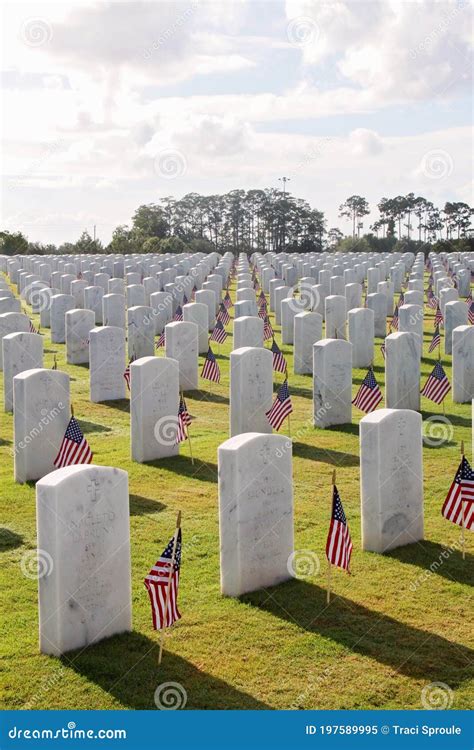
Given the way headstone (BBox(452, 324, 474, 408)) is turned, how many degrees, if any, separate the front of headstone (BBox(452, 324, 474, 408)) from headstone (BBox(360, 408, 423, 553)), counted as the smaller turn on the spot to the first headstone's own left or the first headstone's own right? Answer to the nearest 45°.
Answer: approximately 45° to the first headstone's own right

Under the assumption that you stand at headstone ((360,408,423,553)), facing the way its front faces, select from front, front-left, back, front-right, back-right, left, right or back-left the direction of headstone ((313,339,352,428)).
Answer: back-left

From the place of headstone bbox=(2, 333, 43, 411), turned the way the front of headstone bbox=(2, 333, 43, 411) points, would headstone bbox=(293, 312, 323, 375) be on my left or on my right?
on my left

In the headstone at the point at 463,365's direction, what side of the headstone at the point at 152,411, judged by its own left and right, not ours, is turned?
left

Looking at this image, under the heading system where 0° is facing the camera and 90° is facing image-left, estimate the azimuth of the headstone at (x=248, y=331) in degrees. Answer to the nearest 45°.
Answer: approximately 315°

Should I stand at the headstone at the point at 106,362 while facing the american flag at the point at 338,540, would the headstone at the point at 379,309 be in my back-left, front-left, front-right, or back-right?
back-left

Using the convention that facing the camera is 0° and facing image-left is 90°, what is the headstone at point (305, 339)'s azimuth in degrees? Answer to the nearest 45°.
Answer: approximately 315°

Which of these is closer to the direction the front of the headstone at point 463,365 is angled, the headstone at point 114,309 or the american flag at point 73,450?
the american flag
